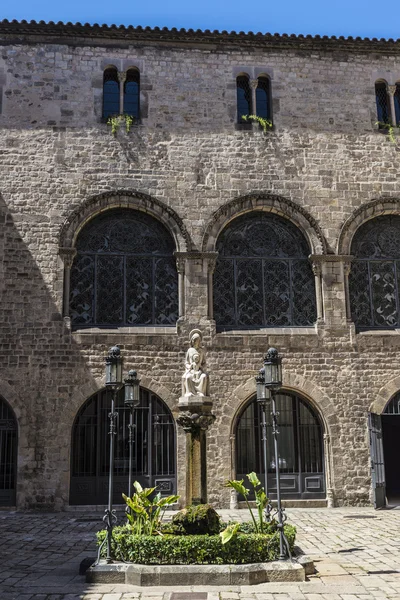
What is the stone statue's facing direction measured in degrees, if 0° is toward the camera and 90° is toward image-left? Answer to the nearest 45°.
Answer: approximately 0°
